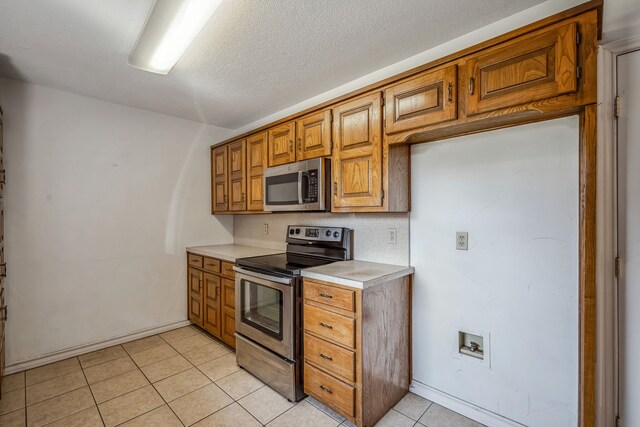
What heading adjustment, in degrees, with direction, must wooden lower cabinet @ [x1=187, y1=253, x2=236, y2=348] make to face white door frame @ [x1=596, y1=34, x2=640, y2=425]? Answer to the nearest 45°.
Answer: approximately 90° to its left

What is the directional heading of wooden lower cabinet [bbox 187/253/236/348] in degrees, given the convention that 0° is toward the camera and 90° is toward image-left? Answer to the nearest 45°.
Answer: approximately 45°

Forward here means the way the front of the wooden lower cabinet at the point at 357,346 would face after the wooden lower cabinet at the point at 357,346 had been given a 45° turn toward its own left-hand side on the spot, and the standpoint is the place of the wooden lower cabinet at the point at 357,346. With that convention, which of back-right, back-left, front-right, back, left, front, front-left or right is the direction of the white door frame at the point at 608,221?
left

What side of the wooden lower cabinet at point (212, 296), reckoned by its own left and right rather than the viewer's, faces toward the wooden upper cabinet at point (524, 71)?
left

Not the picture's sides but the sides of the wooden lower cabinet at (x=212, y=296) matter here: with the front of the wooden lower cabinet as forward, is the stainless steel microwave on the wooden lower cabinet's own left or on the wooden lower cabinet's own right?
on the wooden lower cabinet's own left

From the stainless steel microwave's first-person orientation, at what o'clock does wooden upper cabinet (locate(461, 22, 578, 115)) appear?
The wooden upper cabinet is roughly at 9 o'clock from the stainless steel microwave.

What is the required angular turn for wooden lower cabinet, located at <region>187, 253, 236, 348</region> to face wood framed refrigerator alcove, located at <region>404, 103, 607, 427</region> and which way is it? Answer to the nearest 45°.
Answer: approximately 90° to its left

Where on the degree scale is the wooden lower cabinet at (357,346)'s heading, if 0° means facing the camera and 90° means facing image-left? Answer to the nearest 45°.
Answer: approximately 45°
